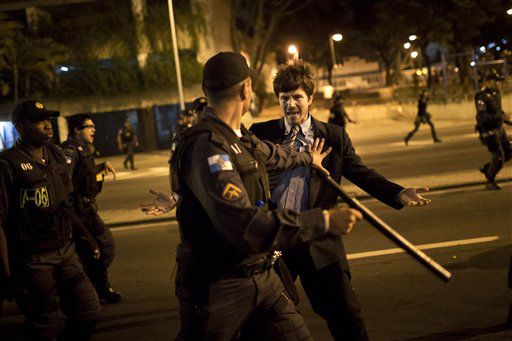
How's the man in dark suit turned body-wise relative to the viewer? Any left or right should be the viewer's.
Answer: facing the viewer

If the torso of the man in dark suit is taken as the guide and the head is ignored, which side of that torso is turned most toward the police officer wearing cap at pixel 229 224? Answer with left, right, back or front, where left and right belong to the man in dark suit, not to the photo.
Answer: front

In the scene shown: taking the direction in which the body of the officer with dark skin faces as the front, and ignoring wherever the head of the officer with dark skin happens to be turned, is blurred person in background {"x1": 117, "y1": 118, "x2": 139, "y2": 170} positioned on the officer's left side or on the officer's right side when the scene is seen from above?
on the officer's left side

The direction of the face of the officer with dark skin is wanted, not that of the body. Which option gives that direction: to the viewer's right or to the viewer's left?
to the viewer's right

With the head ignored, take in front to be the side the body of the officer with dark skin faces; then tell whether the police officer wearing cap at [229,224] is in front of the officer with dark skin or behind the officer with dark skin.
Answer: in front

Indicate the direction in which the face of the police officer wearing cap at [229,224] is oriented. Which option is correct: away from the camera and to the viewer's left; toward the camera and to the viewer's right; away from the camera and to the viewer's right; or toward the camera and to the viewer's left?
away from the camera and to the viewer's right

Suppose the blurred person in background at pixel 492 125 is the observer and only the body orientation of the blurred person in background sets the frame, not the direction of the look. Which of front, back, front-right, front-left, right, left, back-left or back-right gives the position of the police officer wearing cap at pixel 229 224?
front-right

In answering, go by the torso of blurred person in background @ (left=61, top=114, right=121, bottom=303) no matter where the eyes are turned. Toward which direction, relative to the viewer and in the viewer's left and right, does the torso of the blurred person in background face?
facing to the right of the viewer

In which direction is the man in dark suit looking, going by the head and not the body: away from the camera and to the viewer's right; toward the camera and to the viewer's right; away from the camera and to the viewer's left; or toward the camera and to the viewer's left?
toward the camera and to the viewer's left
